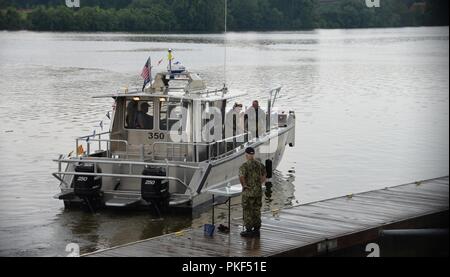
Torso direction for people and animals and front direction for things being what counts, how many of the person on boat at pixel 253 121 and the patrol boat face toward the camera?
1

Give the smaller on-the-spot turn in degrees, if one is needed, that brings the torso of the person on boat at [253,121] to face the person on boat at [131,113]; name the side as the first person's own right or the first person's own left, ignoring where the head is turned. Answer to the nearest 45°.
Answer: approximately 45° to the first person's own right

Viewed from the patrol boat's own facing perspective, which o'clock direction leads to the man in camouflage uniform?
The man in camouflage uniform is roughly at 4 o'clock from the patrol boat.

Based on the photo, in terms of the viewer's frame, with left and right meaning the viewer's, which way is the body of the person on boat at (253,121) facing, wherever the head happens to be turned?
facing the viewer

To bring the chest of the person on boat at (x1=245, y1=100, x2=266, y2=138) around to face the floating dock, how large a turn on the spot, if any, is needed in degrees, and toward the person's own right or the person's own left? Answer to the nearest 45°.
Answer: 0° — they already face it

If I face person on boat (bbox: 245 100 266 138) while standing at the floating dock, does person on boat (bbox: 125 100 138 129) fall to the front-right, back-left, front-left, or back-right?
front-left

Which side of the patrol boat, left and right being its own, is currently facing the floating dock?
right

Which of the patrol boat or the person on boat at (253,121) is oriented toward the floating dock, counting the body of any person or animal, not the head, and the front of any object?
the person on boat

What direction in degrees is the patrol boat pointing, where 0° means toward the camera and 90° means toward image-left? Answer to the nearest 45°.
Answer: approximately 225°

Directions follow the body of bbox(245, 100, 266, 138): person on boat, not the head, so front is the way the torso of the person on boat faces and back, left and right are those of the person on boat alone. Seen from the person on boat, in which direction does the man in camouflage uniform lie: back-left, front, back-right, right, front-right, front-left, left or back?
front
